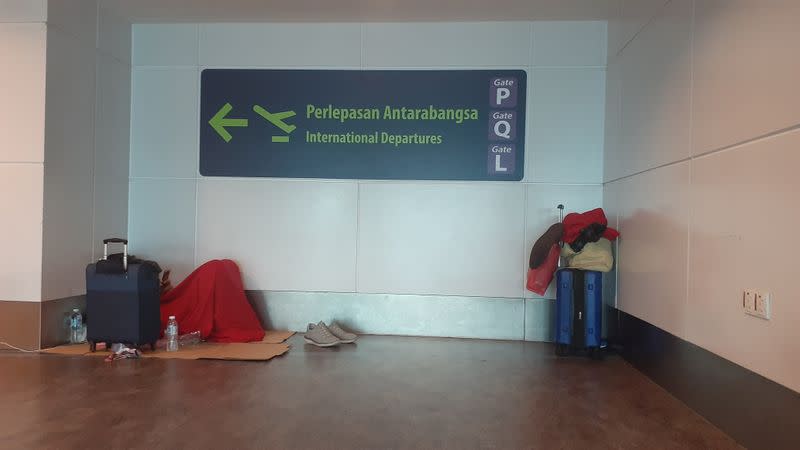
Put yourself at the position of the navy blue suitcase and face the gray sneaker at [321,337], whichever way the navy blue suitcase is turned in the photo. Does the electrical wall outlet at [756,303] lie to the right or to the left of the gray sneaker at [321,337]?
right

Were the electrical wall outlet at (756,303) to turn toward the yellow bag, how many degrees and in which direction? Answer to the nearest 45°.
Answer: approximately 90° to its right

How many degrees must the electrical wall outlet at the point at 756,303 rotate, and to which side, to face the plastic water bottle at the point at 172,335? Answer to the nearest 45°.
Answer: approximately 45° to its right

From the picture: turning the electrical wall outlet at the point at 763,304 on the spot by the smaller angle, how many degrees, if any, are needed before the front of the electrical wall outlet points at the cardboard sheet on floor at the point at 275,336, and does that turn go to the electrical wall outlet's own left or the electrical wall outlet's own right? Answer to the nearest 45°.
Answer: approximately 45° to the electrical wall outlet's own right

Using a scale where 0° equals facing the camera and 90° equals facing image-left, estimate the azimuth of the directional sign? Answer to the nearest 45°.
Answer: approximately 0°

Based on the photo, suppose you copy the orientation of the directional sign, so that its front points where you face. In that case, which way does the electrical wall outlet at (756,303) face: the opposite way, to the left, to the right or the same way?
to the right

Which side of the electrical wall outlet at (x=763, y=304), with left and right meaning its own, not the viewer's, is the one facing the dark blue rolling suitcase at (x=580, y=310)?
right

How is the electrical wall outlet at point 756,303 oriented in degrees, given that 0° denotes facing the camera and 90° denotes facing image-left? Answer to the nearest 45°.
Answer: approximately 45°

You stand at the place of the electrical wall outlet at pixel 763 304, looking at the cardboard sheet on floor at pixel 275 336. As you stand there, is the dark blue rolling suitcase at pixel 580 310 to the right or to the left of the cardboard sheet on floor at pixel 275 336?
right

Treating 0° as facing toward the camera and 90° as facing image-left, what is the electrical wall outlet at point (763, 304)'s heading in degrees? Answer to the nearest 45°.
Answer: approximately 45°

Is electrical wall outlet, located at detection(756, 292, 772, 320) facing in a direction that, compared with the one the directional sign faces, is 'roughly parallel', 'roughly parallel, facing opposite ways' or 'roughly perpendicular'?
roughly perpendicular
